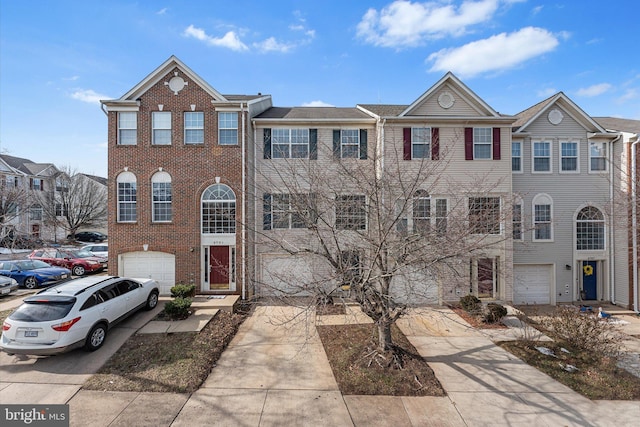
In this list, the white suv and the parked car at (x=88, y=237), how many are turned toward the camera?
0

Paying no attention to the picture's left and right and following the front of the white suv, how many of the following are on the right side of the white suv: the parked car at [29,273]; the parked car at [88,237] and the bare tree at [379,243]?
1

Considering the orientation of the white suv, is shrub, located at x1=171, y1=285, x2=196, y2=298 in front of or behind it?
in front

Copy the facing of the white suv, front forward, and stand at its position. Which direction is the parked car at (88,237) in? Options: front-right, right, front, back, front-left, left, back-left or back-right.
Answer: front-left

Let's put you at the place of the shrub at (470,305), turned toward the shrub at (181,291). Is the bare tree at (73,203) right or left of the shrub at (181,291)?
right

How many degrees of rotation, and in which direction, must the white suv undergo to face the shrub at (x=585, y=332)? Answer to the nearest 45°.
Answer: approximately 90° to its right

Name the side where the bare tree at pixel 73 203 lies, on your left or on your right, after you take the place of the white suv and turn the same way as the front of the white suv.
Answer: on your left

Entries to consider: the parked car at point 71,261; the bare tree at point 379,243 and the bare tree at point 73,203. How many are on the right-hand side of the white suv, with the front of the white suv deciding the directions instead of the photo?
1

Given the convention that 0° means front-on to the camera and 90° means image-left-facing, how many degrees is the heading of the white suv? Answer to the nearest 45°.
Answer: approximately 225°
